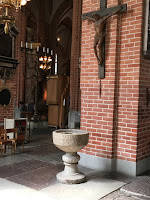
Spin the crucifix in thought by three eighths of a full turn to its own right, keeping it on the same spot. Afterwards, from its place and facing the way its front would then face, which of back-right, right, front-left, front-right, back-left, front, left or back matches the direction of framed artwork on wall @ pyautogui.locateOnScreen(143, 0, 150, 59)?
right

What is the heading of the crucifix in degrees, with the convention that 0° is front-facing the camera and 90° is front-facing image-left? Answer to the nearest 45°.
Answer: approximately 45°

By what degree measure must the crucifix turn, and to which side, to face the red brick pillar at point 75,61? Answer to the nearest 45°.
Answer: approximately 135° to its right
